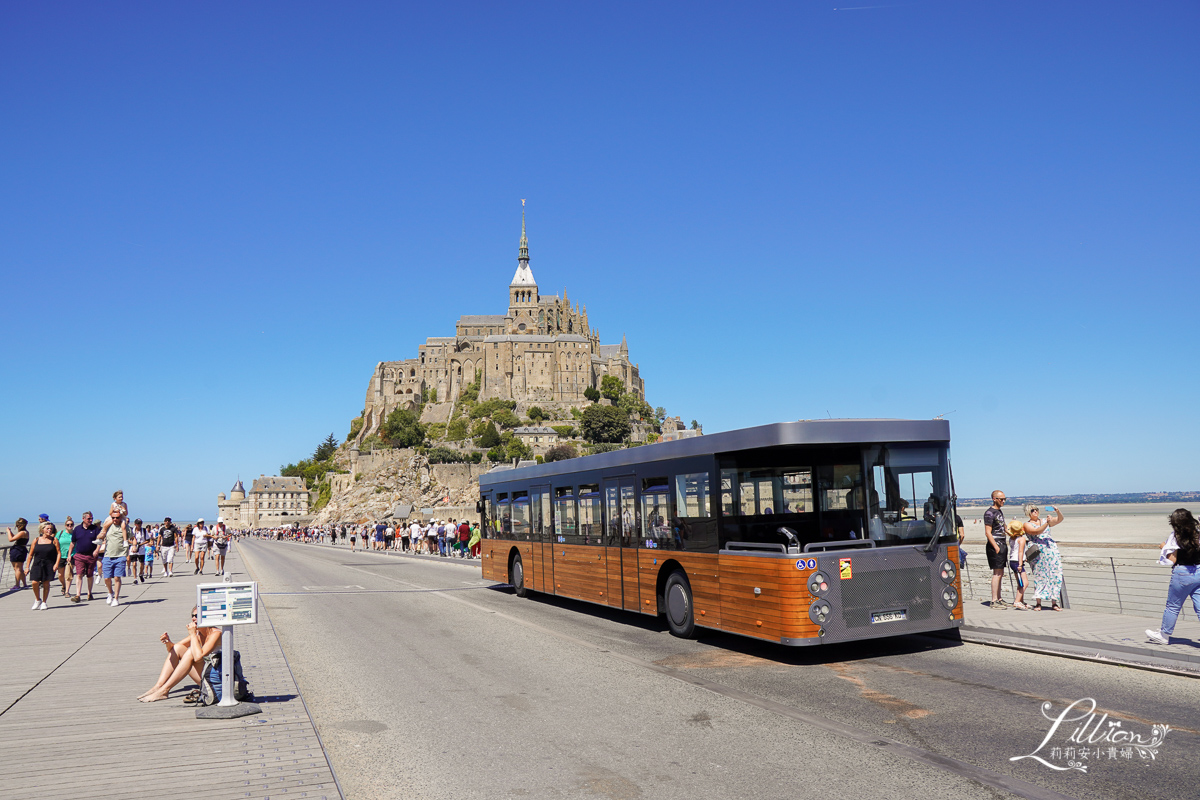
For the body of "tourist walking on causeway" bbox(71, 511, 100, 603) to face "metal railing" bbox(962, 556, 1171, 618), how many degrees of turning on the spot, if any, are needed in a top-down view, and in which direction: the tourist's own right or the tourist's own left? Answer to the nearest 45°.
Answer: approximately 45° to the tourist's own left

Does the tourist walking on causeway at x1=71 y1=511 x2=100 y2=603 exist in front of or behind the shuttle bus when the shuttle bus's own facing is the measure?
behind

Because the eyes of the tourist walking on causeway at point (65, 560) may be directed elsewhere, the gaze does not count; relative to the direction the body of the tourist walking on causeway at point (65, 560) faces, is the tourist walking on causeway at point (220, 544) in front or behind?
behind

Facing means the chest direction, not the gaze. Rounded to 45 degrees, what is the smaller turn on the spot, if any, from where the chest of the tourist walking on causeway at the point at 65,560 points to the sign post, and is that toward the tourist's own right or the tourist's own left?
0° — they already face it

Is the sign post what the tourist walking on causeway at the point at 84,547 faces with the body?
yes

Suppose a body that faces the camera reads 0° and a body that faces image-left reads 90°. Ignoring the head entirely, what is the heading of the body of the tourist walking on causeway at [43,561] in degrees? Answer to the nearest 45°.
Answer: approximately 0°

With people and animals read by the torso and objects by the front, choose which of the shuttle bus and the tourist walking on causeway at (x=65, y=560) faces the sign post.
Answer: the tourist walking on causeway

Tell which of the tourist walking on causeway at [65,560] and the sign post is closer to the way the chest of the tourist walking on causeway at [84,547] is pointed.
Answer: the sign post

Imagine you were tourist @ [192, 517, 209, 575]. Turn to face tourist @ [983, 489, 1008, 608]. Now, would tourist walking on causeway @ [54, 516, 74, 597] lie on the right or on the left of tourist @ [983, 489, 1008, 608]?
right
